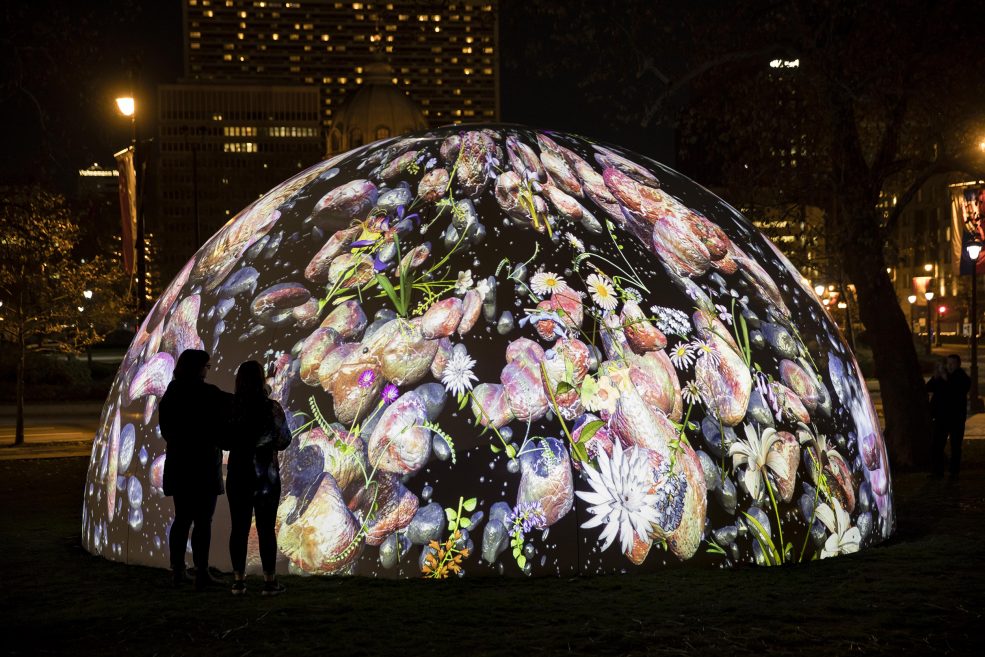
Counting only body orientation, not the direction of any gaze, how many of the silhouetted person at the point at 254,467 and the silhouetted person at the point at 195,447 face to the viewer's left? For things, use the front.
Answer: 0

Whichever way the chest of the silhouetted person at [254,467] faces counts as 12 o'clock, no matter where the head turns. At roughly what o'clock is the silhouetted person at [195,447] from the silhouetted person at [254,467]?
the silhouetted person at [195,447] is roughly at 9 o'clock from the silhouetted person at [254,467].

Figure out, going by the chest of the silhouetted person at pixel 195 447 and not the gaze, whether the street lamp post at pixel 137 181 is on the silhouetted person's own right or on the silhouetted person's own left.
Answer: on the silhouetted person's own left

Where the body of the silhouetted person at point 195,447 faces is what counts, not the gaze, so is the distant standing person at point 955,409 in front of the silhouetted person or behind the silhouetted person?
in front

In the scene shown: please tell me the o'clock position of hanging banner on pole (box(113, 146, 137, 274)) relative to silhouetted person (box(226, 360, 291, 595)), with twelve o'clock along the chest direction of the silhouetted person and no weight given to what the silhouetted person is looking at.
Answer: The hanging banner on pole is roughly at 10 o'clock from the silhouetted person.

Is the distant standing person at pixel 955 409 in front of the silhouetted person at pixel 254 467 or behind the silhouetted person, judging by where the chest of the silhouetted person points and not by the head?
in front

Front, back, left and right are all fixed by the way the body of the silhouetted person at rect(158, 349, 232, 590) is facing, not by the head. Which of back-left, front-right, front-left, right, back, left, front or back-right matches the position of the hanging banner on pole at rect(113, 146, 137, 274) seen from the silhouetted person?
front-left

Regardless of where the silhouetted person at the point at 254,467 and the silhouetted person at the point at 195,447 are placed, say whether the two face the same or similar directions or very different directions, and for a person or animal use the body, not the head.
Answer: same or similar directions

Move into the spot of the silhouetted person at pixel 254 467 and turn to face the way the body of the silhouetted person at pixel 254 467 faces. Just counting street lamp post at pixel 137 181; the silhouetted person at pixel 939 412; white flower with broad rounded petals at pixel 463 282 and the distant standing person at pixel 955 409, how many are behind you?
0

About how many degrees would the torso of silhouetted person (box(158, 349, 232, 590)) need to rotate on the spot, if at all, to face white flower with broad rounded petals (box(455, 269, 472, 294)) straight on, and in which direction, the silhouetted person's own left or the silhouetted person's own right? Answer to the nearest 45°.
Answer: approximately 45° to the silhouetted person's own right

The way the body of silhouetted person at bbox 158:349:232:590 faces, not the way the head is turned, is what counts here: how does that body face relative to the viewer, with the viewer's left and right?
facing away from the viewer and to the right of the viewer

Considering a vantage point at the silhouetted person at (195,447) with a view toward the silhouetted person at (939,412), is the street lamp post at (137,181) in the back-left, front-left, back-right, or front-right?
front-left

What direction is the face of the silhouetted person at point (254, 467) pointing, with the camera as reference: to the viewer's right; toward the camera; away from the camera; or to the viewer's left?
away from the camera

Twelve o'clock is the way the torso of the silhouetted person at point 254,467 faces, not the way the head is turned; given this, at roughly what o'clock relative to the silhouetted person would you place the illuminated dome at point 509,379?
The illuminated dome is roughly at 1 o'clock from the silhouetted person.

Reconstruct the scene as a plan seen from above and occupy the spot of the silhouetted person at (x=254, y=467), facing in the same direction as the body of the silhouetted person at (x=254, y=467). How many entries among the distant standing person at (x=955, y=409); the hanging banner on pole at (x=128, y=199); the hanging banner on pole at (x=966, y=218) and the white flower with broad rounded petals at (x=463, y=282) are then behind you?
0

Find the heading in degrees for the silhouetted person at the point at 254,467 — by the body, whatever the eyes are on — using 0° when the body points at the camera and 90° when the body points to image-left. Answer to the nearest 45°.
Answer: approximately 225°

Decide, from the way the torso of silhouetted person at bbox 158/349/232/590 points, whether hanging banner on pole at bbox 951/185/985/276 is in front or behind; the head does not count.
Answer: in front
